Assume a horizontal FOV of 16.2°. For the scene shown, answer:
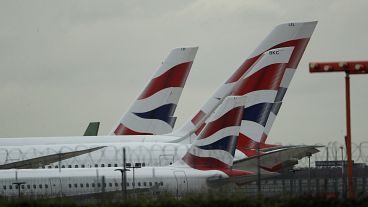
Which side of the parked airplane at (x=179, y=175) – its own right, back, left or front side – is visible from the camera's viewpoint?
left

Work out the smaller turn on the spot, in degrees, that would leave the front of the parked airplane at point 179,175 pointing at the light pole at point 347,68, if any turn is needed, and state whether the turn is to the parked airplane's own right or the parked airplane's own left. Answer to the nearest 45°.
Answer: approximately 135° to the parked airplane's own left
